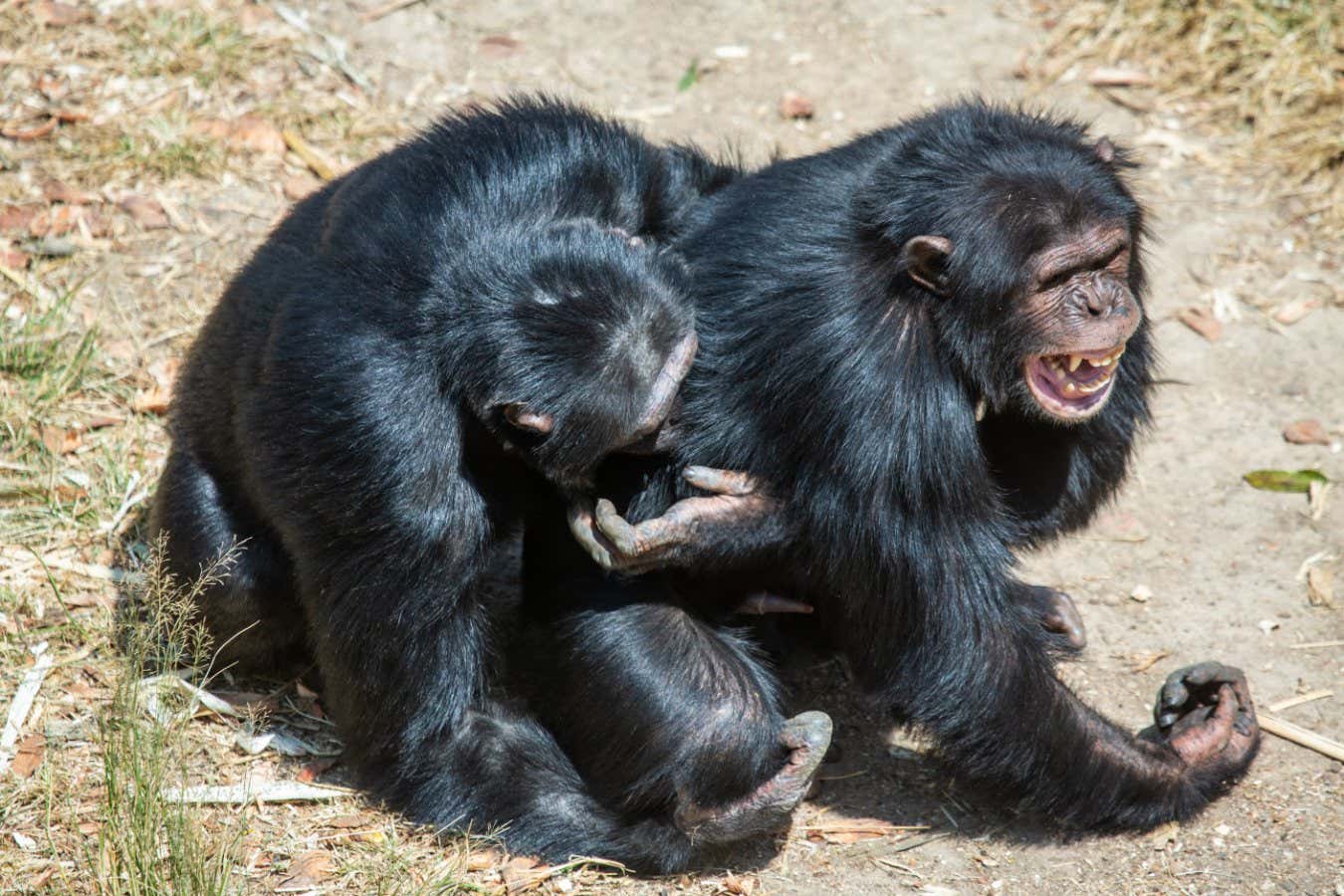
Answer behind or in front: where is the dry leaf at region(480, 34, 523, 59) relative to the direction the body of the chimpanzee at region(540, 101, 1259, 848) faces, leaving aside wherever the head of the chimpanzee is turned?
behind

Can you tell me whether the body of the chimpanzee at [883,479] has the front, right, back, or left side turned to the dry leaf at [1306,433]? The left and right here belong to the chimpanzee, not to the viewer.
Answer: left

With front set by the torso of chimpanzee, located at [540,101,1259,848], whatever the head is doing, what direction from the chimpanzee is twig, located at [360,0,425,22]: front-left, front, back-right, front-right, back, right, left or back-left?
back

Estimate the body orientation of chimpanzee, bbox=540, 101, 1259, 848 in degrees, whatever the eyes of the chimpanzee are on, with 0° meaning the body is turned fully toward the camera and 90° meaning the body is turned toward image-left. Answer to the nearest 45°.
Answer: approximately 315°

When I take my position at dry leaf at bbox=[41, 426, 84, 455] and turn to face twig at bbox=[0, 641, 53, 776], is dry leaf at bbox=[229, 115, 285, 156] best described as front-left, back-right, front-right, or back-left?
back-left

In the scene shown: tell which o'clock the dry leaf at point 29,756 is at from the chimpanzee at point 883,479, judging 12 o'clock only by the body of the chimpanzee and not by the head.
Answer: The dry leaf is roughly at 4 o'clock from the chimpanzee.

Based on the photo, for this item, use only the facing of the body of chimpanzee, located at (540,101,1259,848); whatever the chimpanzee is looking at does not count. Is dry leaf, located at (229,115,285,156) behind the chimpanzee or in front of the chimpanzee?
behind

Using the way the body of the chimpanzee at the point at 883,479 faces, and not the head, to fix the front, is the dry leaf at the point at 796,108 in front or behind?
behind

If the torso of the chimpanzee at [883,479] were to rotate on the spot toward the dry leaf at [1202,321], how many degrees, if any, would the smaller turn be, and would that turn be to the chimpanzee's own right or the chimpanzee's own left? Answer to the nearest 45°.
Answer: approximately 90° to the chimpanzee's own left

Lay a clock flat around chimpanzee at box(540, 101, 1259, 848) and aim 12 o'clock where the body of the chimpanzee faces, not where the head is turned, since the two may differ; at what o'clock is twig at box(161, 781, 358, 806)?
The twig is roughly at 4 o'clock from the chimpanzee.

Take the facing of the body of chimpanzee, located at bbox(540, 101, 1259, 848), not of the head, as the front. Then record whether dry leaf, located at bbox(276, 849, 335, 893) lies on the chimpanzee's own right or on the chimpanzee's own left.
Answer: on the chimpanzee's own right
